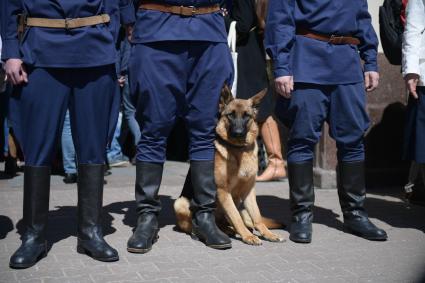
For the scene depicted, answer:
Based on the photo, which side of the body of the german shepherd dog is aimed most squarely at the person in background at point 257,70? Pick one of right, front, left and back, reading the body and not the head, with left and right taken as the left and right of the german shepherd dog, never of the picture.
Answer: back

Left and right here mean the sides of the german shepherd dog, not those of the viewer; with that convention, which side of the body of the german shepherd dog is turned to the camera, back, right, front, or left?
front

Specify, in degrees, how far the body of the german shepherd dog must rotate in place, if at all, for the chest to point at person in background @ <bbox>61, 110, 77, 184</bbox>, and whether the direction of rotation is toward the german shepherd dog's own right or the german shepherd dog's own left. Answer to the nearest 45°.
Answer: approximately 135° to the german shepherd dog's own right

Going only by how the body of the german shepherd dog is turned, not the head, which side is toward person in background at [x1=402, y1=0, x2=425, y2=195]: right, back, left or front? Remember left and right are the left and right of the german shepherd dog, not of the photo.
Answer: left

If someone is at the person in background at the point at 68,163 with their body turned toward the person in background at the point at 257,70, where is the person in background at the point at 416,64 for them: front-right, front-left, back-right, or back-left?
front-right

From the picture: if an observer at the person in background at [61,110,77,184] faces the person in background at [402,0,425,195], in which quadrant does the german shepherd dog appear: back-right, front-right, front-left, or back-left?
front-right

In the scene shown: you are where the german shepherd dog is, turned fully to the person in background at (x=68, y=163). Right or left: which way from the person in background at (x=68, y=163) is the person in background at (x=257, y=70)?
right
